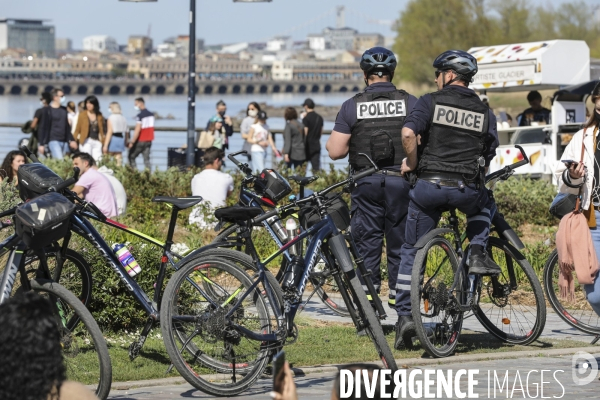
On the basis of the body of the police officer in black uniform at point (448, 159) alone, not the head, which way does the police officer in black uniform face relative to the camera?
away from the camera

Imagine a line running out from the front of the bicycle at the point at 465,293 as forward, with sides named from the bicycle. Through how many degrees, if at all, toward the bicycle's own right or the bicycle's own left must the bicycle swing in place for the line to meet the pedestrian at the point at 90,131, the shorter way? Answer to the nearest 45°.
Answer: approximately 90° to the bicycle's own left

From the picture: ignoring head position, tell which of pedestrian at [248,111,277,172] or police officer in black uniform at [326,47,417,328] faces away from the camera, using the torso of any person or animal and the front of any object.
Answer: the police officer in black uniform

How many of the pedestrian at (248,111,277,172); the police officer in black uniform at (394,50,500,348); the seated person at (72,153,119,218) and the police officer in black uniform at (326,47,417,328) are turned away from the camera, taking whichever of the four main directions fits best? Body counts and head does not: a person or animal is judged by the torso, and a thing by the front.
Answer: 2

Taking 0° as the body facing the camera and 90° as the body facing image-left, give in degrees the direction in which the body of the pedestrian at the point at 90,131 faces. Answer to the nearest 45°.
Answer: approximately 0°

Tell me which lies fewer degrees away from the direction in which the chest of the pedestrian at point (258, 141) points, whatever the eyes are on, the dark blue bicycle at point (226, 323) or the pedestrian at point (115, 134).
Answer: the dark blue bicycle

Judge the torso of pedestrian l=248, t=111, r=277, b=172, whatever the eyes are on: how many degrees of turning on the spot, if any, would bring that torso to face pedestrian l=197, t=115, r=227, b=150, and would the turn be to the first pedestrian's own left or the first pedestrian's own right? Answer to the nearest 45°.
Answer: approximately 135° to the first pedestrian's own right

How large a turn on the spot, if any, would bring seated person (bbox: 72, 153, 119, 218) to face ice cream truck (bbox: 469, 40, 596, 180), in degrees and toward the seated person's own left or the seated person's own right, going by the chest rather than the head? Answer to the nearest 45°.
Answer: approximately 135° to the seated person's own right

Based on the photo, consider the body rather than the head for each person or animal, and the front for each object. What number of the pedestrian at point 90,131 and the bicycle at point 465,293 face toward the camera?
1

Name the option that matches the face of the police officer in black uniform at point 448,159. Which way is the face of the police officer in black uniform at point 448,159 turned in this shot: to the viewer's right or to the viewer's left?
to the viewer's left

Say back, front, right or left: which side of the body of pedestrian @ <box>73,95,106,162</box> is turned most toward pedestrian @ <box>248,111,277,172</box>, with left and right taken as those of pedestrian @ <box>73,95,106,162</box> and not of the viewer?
left

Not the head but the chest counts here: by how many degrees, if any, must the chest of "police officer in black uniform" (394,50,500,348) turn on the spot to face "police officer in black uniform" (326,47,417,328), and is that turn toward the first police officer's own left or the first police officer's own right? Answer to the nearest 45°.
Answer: approximately 45° to the first police officer's own left

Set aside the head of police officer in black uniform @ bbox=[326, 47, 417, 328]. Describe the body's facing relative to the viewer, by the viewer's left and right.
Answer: facing away from the viewer

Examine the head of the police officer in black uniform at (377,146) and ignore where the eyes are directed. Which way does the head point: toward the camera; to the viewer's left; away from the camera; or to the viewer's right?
away from the camera

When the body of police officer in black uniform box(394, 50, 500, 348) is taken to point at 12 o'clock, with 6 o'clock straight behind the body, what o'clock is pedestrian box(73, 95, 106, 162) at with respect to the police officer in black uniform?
The pedestrian is roughly at 11 o'clock from the police officer in black uniform.
